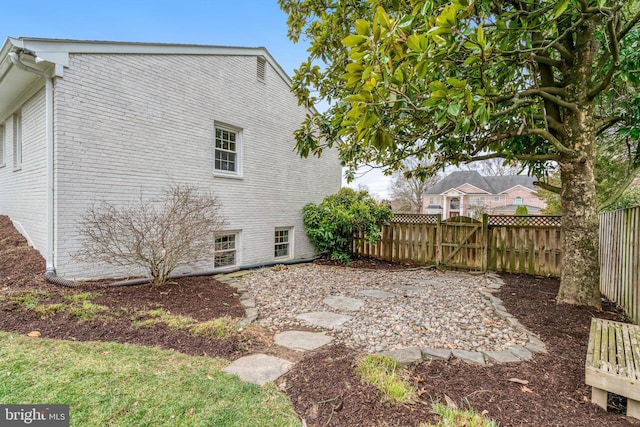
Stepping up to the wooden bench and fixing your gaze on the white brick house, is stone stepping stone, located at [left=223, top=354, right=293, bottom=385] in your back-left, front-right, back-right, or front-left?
front-left

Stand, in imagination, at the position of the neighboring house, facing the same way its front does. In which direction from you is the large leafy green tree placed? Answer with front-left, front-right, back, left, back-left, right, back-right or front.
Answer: front

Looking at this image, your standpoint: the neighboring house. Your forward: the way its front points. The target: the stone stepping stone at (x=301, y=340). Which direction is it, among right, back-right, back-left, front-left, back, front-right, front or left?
front

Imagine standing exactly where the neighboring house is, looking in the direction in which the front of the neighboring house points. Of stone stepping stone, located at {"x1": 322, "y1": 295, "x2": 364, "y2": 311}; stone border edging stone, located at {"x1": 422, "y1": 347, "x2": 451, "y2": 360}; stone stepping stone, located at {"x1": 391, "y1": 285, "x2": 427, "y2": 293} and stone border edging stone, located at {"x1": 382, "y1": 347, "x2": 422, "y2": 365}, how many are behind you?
0

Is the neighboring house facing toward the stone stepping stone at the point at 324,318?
yes

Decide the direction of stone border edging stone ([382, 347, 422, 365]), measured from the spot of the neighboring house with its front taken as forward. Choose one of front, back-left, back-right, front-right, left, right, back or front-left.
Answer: front

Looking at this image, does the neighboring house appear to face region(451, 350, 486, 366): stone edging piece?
yes

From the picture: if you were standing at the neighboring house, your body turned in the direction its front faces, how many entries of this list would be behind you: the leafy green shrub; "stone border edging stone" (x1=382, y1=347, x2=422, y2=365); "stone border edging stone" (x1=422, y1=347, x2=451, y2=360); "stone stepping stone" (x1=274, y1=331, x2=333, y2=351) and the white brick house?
0

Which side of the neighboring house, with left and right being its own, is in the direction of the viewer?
front

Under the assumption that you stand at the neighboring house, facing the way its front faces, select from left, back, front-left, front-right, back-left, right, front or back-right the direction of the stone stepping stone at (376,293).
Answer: front

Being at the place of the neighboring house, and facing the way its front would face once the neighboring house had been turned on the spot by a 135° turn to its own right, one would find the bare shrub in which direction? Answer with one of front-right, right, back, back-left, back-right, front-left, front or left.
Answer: back-left

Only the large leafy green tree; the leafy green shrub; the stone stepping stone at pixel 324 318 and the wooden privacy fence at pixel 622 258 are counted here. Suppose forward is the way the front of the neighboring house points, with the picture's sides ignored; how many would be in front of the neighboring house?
4

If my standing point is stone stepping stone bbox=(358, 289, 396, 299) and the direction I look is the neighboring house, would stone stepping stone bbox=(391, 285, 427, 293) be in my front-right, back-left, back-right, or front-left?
front-right

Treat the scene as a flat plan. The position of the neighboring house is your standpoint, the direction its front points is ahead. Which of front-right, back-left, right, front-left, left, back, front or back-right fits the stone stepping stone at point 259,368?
front

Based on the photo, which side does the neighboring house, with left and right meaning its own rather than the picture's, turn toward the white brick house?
front

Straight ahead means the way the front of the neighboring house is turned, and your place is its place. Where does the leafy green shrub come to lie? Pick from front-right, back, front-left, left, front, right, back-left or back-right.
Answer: front

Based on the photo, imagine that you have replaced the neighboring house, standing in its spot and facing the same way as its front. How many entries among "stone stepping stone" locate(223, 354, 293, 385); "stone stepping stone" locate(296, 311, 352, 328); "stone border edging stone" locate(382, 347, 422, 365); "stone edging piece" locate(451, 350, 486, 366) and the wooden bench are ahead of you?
5

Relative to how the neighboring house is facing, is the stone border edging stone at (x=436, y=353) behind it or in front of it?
in front

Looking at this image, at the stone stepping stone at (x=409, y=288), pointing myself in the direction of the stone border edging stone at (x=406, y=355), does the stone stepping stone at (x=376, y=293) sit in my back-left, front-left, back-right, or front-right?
front-right
